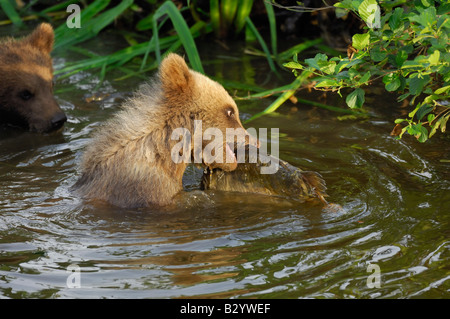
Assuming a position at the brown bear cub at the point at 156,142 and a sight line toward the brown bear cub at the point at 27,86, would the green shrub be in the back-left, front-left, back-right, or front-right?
back-right

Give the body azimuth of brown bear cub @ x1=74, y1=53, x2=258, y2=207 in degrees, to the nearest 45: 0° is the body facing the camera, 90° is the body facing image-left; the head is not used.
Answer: approximately 270°

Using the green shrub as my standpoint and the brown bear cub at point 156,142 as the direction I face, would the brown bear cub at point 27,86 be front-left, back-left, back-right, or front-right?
front-right

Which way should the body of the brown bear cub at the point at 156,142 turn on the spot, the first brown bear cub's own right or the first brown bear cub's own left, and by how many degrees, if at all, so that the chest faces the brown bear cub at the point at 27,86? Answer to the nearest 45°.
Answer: approximately 135° to the first brown bear cub's own left

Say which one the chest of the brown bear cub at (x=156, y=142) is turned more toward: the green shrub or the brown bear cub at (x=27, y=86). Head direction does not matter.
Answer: the green shrub
